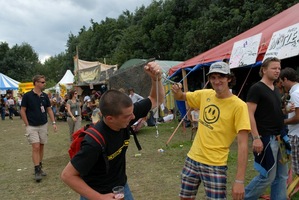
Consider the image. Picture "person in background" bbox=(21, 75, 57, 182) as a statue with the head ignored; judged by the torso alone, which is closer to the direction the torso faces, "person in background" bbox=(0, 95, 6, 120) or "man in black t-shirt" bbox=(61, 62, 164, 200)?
the man in black t-shirt

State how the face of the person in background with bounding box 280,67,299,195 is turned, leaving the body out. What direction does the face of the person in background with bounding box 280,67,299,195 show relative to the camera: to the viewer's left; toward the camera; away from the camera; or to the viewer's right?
to the viewer's left

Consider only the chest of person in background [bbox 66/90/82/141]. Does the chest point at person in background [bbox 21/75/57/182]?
no

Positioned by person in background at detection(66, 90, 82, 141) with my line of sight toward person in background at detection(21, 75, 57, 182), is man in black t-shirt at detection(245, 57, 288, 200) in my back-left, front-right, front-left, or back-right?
front-left

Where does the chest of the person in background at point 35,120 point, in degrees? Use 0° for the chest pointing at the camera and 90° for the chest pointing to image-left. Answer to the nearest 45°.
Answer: approximately 315°

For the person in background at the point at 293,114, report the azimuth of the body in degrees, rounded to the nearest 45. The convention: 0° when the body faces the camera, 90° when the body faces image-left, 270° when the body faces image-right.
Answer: approximately 90°

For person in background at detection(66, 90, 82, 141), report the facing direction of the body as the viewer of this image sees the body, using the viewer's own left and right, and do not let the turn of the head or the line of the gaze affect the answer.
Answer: facing the viewer and to the right of the viewer

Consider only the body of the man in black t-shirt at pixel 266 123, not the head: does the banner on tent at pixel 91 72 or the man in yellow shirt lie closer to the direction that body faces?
the man in yellow shirt

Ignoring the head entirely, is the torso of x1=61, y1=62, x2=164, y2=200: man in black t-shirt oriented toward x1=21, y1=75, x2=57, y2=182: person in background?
no

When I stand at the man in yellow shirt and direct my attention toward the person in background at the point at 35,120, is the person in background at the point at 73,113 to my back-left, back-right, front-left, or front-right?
front-right

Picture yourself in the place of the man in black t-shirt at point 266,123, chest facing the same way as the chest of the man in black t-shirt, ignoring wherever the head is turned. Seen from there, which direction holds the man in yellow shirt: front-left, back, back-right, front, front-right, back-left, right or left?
right

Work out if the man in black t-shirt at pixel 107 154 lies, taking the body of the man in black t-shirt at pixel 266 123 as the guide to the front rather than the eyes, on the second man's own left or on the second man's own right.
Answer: on the second man's own right

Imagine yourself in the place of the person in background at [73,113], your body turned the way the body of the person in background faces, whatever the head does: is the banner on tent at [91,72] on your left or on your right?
on your left
